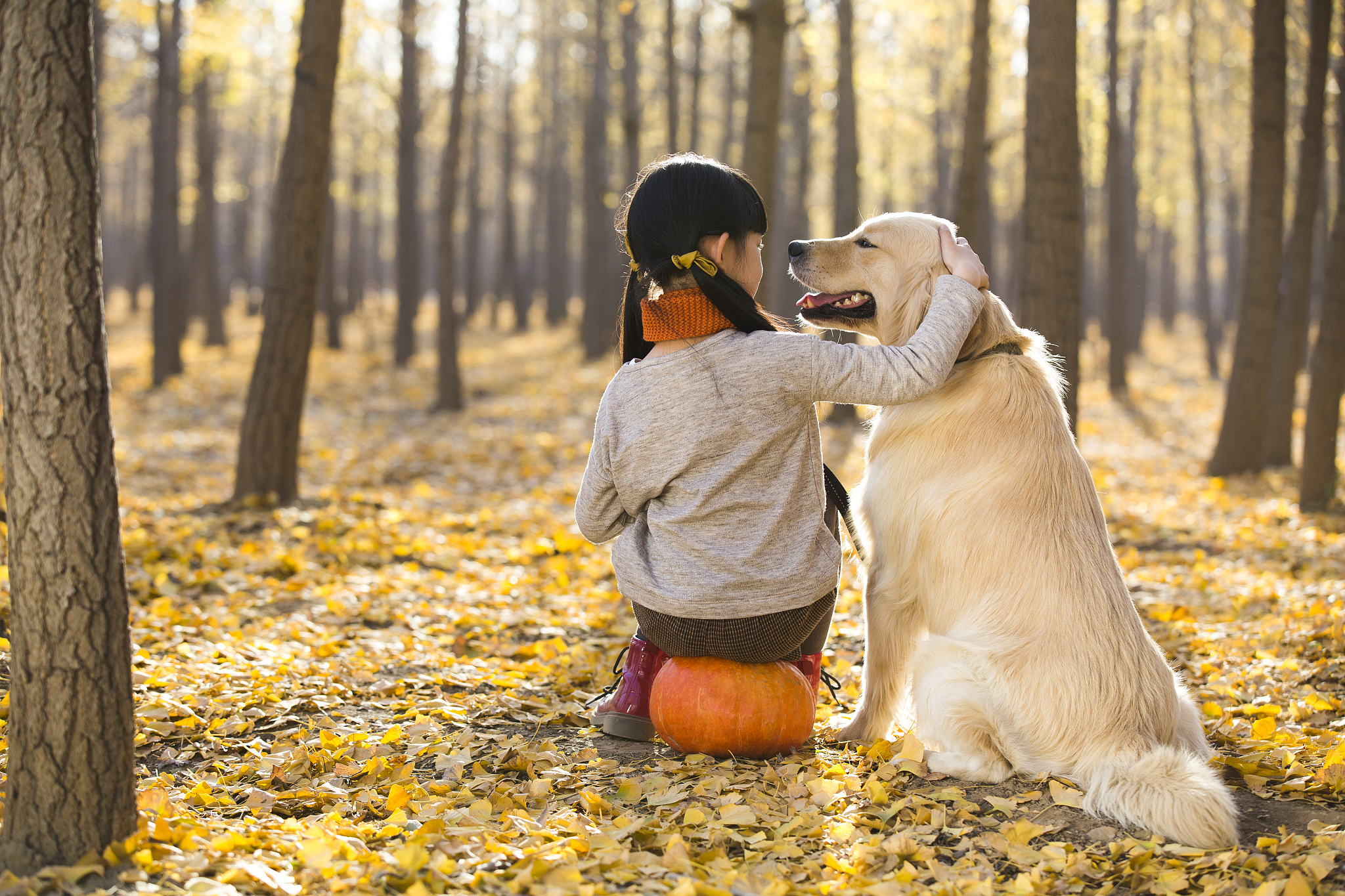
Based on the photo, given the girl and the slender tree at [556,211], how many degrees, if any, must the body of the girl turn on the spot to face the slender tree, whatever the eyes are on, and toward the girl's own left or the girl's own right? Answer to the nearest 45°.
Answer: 0° — they already face it

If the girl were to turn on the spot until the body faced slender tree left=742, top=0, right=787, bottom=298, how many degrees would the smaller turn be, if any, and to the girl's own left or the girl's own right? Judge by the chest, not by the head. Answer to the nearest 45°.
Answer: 0° — they already face it

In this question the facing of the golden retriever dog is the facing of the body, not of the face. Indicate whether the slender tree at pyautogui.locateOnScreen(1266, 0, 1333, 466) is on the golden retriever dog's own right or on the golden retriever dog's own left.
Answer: on the golden retriever dog's own right

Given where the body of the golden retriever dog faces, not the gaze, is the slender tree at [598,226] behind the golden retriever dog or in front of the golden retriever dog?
in front

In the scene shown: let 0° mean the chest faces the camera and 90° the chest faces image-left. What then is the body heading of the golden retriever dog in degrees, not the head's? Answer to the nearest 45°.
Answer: approximately 135°

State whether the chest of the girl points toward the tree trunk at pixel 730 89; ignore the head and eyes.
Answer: yes

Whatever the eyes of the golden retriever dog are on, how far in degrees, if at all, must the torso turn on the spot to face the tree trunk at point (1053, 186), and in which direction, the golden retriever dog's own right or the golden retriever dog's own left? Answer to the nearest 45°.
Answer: approximately 45° to the golden retriever dog's own right

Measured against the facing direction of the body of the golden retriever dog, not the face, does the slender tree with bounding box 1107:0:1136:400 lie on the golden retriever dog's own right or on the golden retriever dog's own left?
on the golden retriever dog's own right

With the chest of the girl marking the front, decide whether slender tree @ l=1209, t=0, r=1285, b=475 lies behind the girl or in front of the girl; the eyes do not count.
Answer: in front

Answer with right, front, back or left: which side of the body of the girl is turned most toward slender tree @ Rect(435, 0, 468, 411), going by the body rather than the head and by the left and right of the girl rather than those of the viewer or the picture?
front

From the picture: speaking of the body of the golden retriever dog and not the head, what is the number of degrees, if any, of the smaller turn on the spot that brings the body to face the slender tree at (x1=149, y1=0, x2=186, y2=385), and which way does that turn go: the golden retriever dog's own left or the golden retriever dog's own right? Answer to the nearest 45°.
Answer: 0° — it already faces it

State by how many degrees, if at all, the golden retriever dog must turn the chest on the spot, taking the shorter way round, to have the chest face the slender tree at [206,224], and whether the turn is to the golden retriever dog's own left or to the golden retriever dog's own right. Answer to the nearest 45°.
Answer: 0° — it already faces it

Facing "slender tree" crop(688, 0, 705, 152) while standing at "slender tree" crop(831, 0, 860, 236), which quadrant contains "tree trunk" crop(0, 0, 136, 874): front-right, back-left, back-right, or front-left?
back-left

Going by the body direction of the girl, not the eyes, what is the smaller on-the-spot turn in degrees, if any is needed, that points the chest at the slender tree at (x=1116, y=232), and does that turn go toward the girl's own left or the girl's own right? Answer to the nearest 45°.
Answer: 0° — they already face it

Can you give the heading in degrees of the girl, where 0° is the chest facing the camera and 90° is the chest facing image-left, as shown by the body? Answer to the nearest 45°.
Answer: approximately 180°

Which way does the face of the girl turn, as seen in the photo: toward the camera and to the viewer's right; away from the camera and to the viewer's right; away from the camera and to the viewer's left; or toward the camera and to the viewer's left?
away from the camera and to the viewer's right

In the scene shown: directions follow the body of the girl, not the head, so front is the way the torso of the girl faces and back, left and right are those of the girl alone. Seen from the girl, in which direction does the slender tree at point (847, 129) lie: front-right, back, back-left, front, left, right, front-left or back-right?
front

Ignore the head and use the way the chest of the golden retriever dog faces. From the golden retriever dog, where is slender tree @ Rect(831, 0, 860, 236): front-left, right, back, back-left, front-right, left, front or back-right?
front-right
